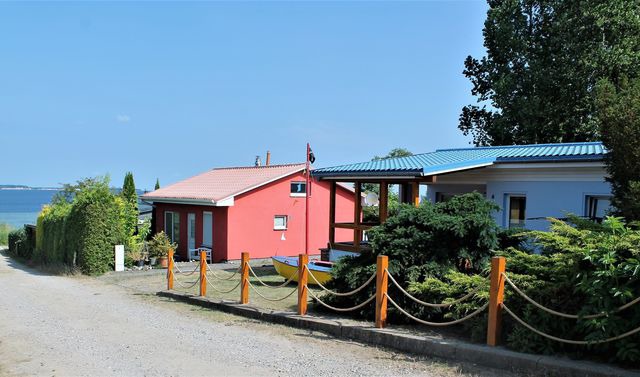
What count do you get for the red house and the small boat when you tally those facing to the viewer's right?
0

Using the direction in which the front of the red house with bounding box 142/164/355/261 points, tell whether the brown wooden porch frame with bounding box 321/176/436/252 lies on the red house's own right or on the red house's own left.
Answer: on the red house's own left

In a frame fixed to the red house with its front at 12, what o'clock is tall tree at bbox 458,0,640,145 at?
The tall tree is roughly at 8 o'clock from the red house.

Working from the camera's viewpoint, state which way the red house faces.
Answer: facing the viewer and to the left of the viewer

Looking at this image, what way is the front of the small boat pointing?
to the viewer's left

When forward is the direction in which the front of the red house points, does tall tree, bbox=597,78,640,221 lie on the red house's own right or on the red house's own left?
on the red house's own left

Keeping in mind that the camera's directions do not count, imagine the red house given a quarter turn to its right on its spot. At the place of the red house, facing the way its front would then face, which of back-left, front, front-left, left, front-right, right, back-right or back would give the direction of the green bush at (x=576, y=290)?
back-left
